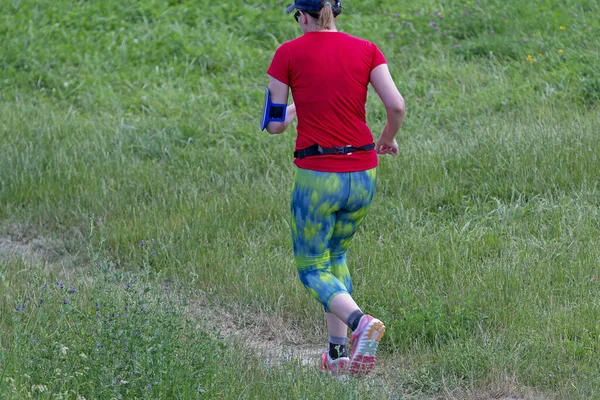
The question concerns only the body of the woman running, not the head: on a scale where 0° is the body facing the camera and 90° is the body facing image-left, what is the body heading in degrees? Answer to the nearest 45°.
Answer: approximately 135°

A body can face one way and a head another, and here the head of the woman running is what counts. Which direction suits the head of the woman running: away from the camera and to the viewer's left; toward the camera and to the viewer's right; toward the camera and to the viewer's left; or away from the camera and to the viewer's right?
away from the camera and to the viewer's left
